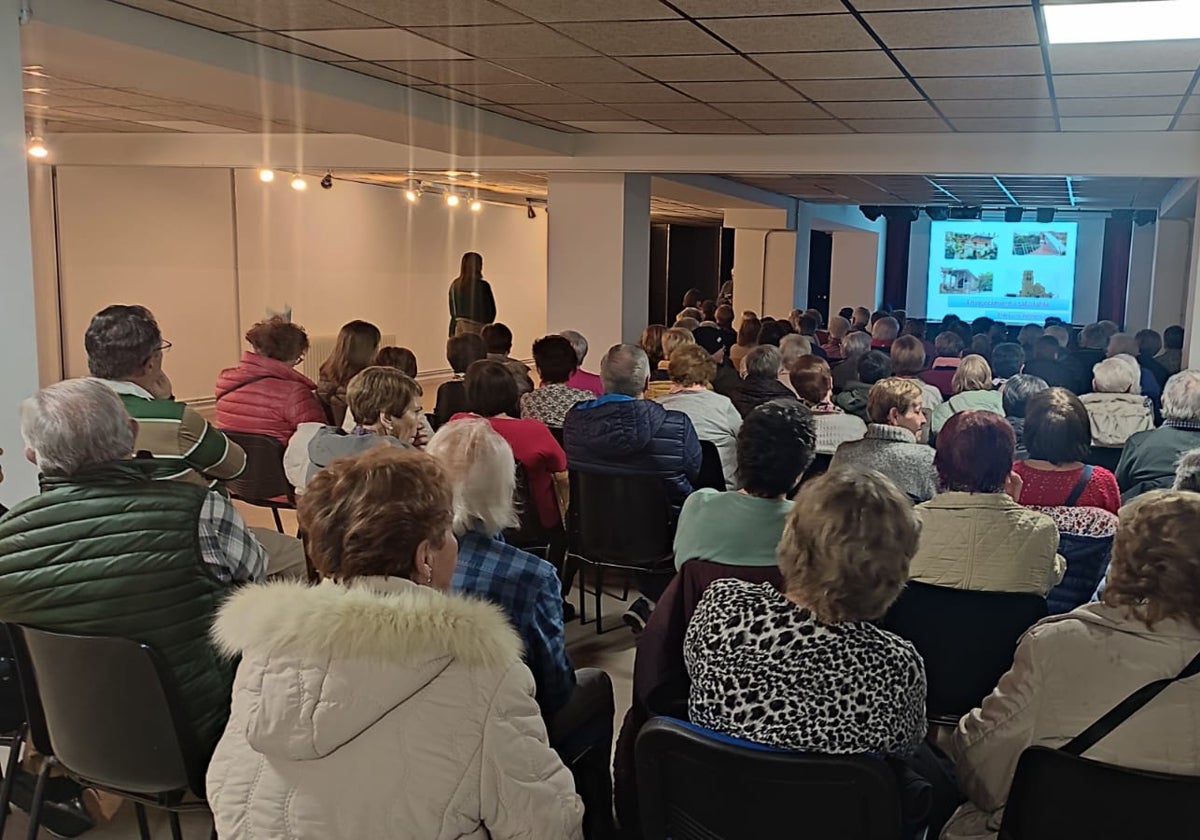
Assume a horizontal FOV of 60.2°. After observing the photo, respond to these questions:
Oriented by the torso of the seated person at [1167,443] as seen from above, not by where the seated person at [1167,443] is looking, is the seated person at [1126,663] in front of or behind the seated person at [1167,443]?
behind

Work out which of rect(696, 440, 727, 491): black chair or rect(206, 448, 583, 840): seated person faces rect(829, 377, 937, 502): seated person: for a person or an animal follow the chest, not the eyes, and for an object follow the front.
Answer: rect(206, 448, 583, 840): seated person

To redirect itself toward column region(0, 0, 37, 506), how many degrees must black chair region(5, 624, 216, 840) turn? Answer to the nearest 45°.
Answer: approximately 45° to its left

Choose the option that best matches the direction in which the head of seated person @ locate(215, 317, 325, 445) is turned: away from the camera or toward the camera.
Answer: away from the camera

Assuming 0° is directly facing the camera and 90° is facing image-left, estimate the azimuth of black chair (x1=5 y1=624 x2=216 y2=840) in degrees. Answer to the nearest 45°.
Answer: approximately 225°

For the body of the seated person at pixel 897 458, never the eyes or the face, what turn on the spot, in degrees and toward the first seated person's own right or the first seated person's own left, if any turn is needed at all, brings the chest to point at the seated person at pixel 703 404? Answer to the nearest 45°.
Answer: approximately 90° to the first seated person's own left

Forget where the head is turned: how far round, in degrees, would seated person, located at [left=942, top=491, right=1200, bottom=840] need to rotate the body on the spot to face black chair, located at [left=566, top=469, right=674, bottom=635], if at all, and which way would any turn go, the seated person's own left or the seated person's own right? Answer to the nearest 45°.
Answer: approximately 45° to the seated person's own left

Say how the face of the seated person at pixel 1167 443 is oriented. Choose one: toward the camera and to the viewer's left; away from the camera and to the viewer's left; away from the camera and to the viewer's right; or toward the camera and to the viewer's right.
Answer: away from the camera and to the viewer's left

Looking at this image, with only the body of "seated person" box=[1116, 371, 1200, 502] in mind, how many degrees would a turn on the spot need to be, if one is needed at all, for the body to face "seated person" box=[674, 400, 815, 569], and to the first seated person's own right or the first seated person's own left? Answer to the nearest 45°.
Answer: approximately 135° to the first seated person's own left

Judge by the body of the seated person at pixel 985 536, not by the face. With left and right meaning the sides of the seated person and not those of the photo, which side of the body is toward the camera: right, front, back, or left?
back

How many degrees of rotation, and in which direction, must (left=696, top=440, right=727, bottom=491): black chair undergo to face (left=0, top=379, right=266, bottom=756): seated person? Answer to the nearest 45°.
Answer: approximately 135° to its left

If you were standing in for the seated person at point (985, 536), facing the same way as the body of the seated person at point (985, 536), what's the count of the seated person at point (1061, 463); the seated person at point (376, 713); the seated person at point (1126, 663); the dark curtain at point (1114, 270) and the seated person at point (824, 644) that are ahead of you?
2

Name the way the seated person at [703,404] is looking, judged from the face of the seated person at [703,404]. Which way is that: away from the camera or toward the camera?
away from the camera

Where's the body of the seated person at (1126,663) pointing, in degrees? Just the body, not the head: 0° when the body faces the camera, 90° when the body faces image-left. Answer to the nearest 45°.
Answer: approximately 180°

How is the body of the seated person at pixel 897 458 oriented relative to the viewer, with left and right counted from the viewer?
facing away from the viewer and to the right of the viewer
